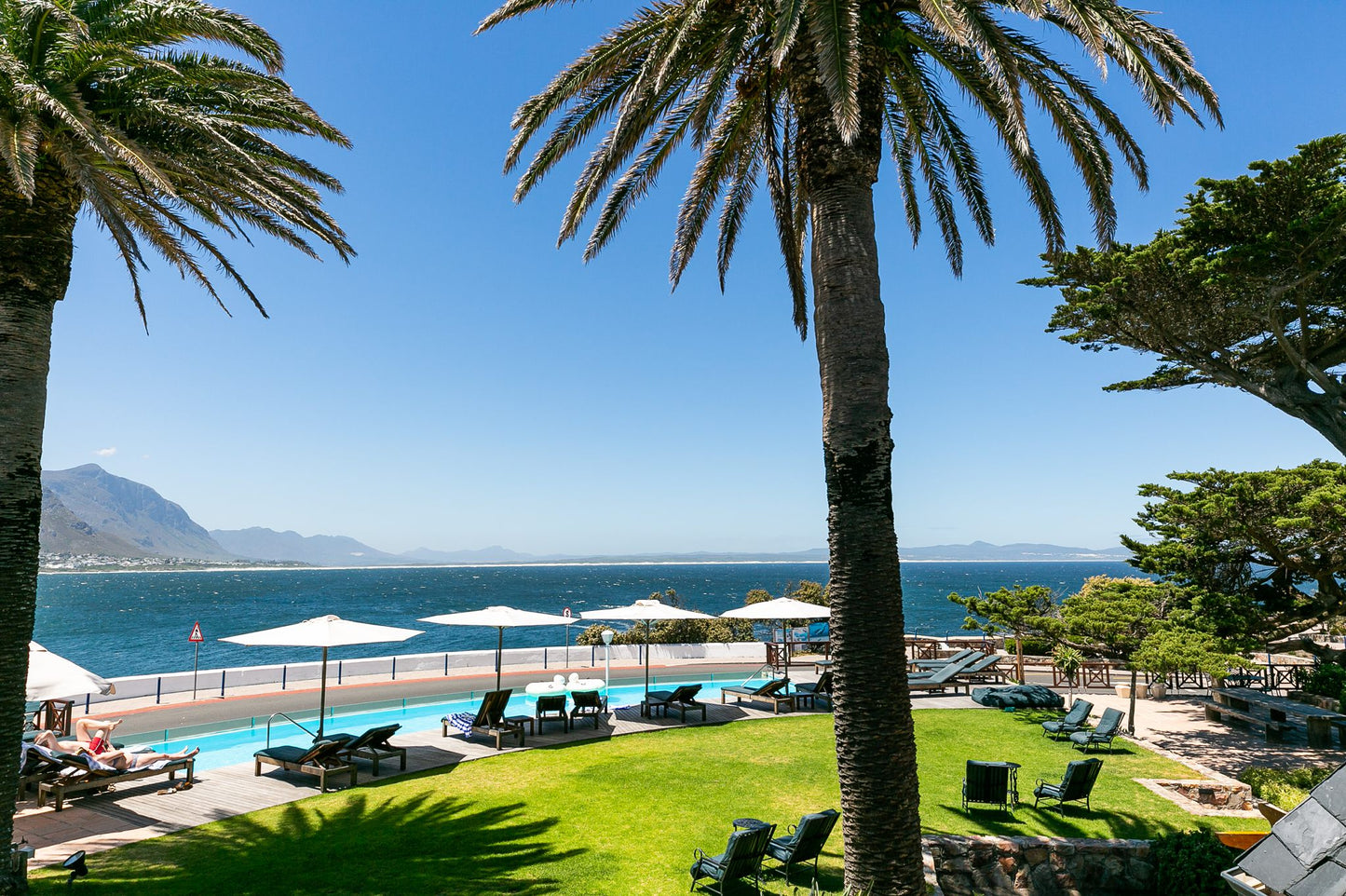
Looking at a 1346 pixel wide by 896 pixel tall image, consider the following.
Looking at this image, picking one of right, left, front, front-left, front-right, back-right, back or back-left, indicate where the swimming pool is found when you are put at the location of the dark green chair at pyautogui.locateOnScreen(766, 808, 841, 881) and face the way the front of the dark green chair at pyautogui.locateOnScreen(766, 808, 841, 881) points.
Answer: front

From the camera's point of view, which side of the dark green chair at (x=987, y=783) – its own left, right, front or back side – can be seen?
back

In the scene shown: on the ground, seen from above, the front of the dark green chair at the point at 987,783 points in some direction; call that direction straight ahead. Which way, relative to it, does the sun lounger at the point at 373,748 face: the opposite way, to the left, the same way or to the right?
to the left

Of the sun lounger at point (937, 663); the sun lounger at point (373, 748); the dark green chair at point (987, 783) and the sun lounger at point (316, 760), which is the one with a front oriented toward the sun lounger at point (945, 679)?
the dark green chair

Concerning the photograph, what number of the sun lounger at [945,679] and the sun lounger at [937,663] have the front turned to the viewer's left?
2

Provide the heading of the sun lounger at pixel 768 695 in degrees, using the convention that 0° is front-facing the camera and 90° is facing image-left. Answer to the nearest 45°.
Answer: approximately 135°

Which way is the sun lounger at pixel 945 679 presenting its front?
to the viewer's left
